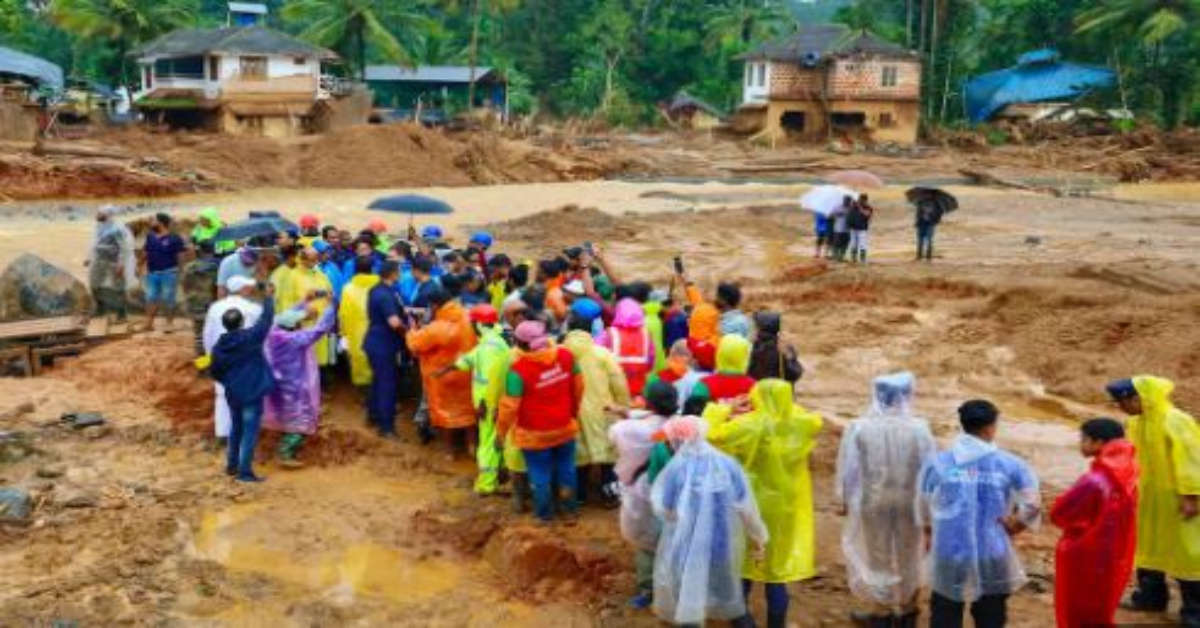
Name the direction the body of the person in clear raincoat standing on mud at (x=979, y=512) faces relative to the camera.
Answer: away from the camera

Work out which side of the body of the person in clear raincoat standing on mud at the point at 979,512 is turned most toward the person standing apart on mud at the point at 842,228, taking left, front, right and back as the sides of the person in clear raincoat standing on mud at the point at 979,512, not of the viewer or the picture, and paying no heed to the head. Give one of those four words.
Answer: front

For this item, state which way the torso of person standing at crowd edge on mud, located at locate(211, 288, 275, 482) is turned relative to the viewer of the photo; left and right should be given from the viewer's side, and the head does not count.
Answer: facing away from the viewer and to the right of the viewer

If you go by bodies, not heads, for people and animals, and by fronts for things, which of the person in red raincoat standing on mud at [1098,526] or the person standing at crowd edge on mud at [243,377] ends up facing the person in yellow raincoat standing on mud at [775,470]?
the person in red raincoat standing on mud at [1098,526]

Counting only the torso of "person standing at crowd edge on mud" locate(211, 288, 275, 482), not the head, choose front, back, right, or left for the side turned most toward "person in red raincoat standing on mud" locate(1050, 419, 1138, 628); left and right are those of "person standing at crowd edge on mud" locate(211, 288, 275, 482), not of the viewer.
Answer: right

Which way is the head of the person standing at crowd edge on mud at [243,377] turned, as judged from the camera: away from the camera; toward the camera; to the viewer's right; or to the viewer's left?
away from the camera

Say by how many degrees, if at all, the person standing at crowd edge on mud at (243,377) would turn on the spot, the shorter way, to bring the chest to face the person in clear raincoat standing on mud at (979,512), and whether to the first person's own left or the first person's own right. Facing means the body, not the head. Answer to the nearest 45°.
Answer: approximately 90° to the first person's own right

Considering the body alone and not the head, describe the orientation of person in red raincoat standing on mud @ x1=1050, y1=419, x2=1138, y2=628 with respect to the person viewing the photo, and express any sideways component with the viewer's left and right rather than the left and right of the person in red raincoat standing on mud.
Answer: facing to the left of the viewer

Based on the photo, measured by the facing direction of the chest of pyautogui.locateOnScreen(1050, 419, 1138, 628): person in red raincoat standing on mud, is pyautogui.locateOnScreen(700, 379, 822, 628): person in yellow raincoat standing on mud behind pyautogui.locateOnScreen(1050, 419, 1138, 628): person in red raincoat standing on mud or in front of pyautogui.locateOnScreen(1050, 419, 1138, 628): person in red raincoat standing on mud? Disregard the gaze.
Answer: in front
